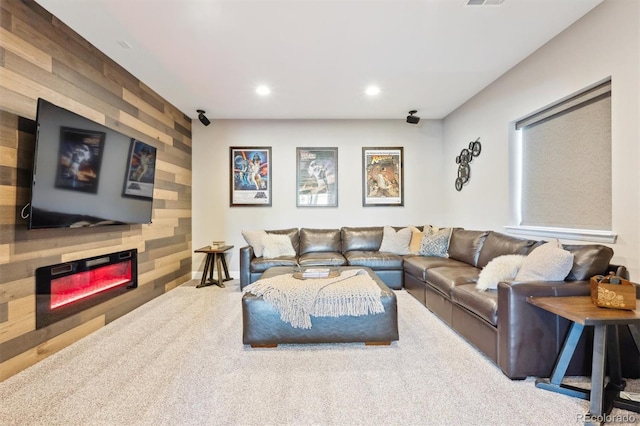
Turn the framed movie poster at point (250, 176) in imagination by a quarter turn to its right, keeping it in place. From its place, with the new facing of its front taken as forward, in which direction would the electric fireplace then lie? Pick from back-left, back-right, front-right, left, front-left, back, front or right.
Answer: front-left

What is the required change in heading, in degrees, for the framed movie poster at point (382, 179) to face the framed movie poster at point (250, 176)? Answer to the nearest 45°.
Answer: approximately 90° to its right

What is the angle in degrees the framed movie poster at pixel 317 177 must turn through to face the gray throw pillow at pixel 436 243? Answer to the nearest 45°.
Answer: approximately 45° to its left

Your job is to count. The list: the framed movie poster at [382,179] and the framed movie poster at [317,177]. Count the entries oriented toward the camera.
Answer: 2

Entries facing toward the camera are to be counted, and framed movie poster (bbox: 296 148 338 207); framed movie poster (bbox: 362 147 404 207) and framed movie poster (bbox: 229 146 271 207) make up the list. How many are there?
3

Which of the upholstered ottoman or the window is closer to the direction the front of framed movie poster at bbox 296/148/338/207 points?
the upholstered ottoman

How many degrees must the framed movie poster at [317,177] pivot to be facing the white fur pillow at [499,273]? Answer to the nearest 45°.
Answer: approximately 45° to its left

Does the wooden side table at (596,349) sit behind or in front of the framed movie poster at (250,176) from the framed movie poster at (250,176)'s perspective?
in front

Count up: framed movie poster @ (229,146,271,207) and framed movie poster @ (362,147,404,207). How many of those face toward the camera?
2

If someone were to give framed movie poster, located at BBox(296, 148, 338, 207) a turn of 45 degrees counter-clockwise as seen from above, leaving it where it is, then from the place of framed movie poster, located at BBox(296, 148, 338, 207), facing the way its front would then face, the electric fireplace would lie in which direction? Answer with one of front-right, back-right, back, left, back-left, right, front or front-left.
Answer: right

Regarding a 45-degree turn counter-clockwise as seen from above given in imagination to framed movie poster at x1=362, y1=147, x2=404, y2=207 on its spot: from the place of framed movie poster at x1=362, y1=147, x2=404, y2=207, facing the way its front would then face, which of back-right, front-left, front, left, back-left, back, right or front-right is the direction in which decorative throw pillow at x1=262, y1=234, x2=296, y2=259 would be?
right

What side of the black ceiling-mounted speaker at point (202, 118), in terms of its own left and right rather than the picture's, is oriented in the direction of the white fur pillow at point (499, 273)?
front
